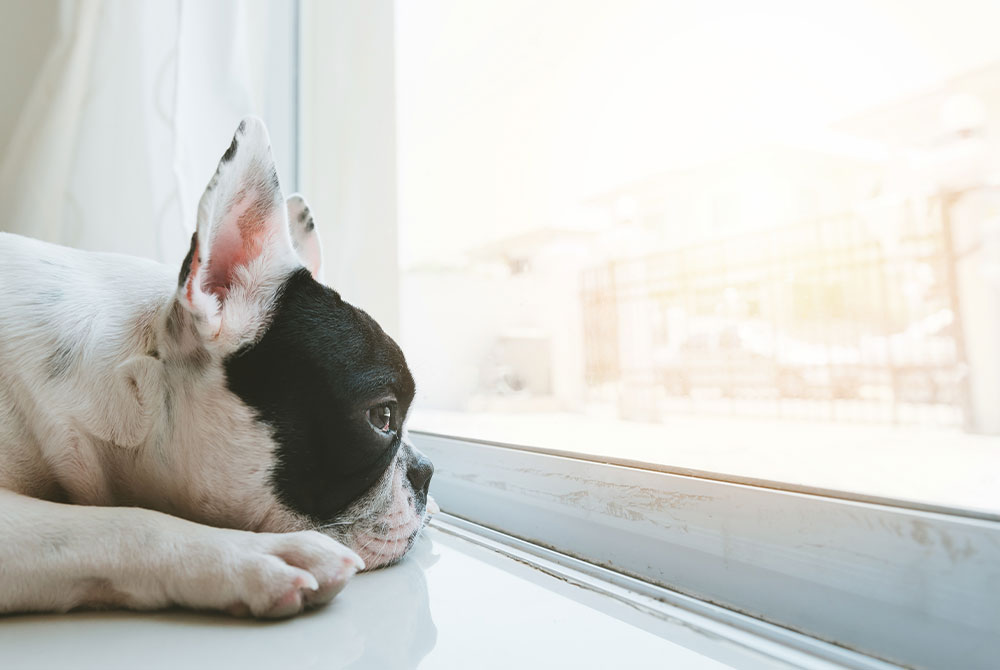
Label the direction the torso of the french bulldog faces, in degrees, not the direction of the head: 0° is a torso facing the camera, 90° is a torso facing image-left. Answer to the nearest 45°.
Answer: approximately 270°

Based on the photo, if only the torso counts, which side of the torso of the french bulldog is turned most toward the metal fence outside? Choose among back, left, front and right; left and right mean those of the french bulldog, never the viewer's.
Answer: left

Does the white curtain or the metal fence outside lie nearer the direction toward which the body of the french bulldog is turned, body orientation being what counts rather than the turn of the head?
the metal fence outside

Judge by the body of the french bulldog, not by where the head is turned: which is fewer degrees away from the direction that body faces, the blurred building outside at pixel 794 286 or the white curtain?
the blurred building outside

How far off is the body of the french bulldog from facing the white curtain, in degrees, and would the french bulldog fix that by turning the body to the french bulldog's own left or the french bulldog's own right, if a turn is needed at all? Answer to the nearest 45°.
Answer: approximately 90° to the french bulldog's own left

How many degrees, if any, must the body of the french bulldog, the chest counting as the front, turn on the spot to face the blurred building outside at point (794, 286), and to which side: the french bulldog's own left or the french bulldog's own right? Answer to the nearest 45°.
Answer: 0° — it already faces it
